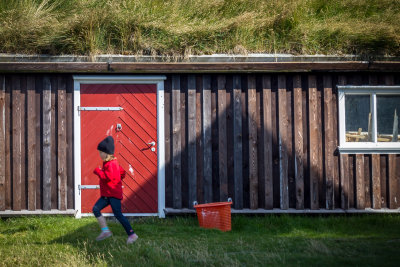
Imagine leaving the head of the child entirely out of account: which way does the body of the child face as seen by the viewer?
to the viewer's left

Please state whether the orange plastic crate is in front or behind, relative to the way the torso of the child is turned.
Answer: behind
